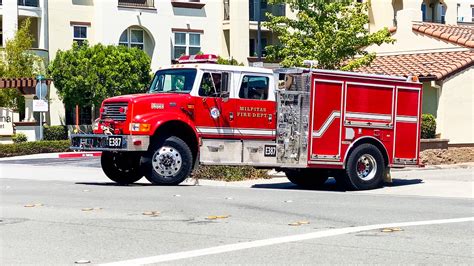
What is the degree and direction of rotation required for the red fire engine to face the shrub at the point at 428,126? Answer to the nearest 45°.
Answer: approximately 180°

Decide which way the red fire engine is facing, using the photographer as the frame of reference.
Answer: facing the viewer and to the left of the viewer

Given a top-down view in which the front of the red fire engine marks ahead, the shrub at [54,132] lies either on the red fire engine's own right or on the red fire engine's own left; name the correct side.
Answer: on the red fire engine's own right

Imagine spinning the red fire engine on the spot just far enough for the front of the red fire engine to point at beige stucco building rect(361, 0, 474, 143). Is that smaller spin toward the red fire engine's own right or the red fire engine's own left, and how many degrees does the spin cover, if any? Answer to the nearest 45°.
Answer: approximately 180°

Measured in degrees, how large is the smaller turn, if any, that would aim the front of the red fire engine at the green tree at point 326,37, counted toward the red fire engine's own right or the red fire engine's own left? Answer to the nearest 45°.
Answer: approximately 135° to the red fire engine's own right
